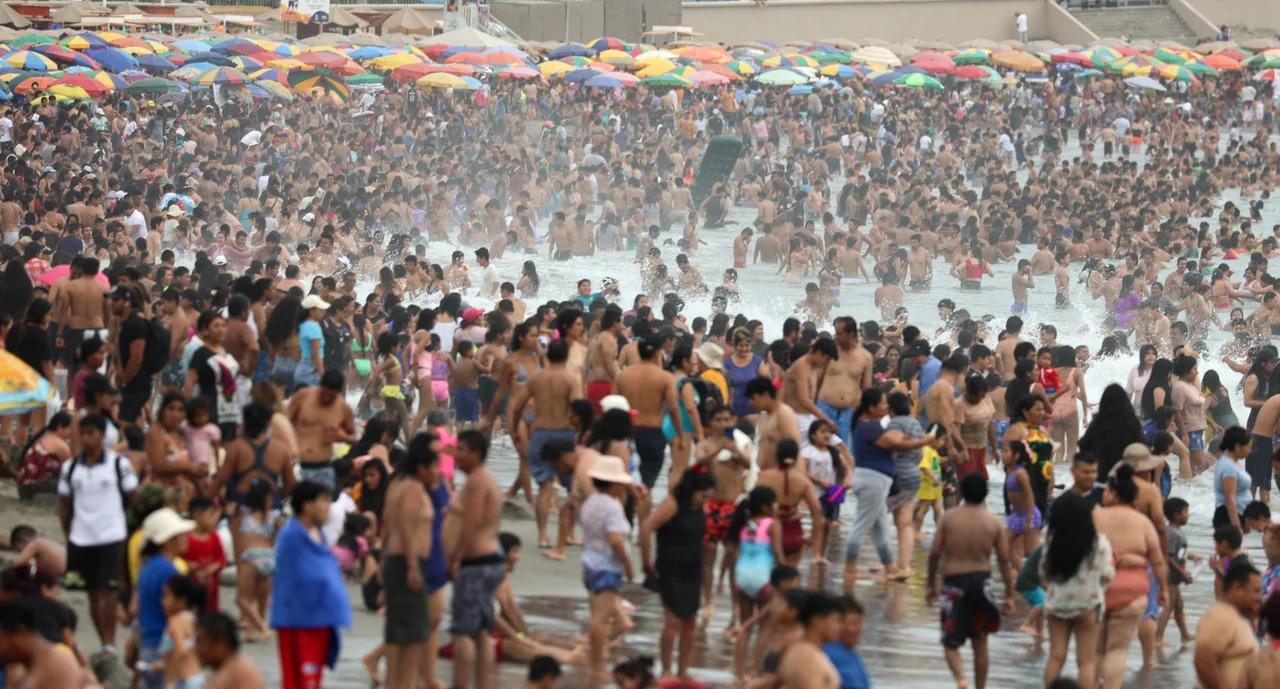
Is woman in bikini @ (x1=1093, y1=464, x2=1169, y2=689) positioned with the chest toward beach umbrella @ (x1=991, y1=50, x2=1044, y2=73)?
yes

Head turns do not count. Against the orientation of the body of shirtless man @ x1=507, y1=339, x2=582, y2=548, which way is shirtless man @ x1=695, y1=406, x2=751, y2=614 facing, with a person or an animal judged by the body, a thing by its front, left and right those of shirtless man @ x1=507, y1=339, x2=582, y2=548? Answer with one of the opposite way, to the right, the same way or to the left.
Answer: the opposite way

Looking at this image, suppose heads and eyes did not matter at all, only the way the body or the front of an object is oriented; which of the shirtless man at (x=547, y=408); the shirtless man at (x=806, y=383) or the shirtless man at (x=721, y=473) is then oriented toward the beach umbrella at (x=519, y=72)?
the shirtless man at (x=547, y=408)

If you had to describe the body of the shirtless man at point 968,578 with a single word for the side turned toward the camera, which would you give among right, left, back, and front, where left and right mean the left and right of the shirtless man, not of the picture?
back

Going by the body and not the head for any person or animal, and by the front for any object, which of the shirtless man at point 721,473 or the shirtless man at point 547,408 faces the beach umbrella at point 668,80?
the shirtless man at point 547,408

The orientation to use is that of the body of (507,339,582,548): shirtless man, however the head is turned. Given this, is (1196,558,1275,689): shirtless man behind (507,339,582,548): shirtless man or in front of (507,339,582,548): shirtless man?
behind

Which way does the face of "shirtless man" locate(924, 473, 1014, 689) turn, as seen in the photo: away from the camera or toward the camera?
away from the camera
